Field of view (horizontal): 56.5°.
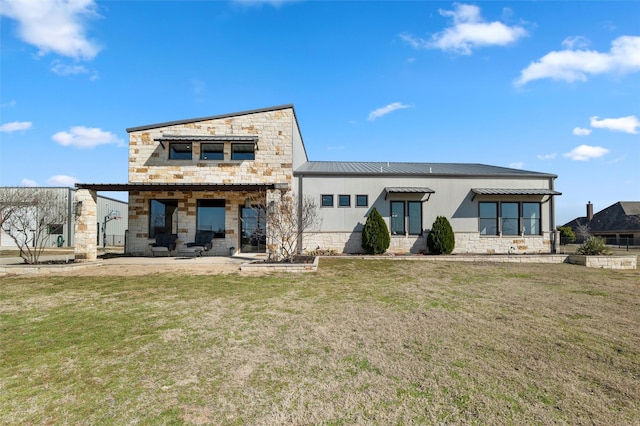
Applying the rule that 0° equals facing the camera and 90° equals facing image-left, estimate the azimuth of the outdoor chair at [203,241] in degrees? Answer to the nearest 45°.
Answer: approximately 45°

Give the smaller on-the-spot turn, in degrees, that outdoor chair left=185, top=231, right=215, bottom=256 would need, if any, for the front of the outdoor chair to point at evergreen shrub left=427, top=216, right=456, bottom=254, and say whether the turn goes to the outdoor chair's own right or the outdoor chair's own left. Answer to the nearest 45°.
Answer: approximately 135° to the outdoor chair's own left

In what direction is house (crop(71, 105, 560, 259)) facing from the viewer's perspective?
toward the camera

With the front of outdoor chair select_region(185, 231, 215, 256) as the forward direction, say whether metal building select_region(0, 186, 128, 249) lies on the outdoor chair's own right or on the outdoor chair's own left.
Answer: on the outdoor chair's own right

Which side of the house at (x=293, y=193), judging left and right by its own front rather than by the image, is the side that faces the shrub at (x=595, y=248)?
left

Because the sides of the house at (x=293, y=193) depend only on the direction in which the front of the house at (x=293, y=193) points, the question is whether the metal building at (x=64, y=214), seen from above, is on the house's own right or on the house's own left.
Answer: on the house's own right
